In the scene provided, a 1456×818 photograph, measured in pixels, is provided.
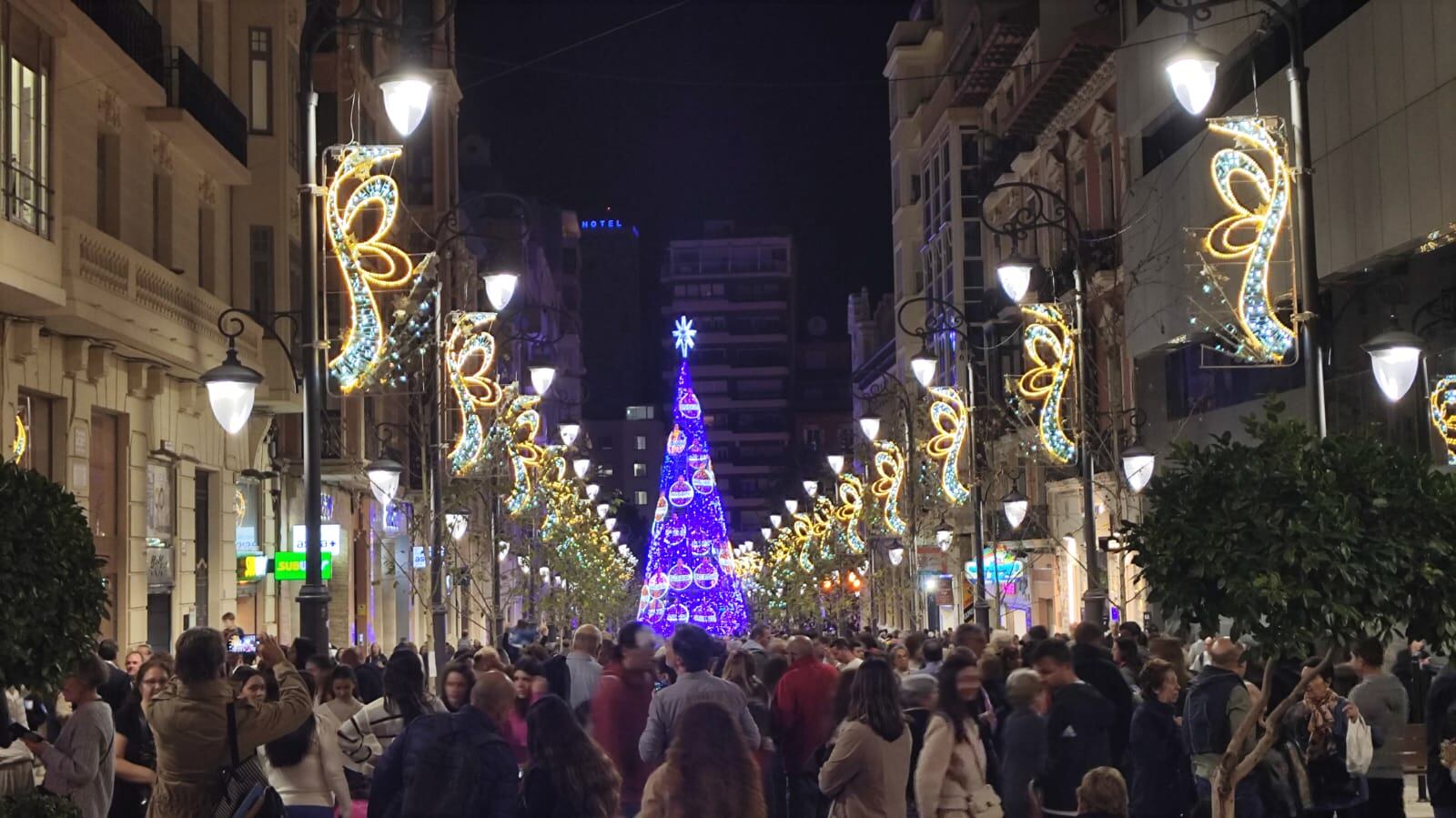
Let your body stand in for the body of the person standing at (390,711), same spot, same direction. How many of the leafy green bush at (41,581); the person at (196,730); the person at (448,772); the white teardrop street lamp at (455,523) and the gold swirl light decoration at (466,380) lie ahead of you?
2

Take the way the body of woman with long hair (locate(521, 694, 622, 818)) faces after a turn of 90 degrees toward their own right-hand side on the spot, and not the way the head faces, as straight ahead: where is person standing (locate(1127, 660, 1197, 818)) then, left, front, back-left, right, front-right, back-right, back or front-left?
front-left

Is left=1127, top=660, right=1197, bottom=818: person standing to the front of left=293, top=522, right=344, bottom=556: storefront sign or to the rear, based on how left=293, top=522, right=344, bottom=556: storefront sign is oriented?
to the front

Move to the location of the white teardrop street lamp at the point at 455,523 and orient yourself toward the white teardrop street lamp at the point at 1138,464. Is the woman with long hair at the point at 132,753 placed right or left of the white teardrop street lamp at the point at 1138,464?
right

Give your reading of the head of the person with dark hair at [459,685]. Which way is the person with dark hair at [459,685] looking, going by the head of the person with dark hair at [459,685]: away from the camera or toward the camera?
toward the camera

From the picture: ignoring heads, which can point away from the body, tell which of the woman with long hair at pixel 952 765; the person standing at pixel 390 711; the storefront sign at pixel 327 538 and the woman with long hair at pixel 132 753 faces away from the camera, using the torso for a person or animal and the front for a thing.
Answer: the person standing

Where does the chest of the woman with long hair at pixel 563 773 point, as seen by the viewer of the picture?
away from the camera

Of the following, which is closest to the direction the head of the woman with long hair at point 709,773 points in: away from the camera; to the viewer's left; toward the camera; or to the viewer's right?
away from the camera

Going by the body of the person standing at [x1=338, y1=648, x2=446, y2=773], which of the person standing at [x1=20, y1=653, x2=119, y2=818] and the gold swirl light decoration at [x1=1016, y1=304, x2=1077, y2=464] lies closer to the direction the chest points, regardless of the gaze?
the gold swirl light decoration

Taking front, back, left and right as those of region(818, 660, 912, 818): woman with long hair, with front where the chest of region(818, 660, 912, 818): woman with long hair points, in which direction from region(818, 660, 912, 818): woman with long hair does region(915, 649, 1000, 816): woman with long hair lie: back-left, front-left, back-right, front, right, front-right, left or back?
right

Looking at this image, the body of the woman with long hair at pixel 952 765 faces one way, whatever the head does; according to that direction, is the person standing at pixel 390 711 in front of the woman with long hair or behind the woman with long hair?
behind

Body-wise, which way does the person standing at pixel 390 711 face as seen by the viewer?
away from the camera

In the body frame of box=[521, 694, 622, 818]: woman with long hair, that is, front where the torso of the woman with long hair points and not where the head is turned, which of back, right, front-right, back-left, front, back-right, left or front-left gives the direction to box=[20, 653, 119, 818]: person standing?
front-left
